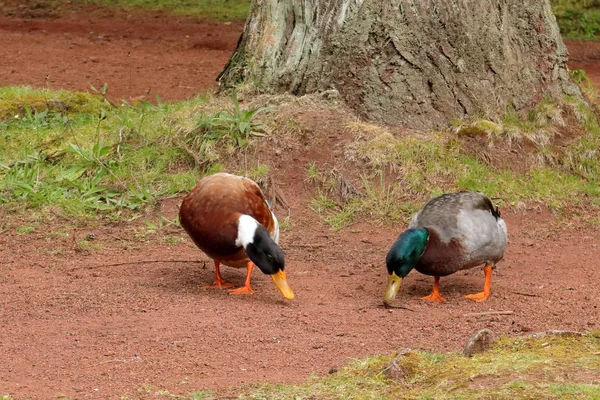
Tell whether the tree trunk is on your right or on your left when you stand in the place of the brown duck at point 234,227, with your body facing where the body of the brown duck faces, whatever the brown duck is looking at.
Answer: on your left

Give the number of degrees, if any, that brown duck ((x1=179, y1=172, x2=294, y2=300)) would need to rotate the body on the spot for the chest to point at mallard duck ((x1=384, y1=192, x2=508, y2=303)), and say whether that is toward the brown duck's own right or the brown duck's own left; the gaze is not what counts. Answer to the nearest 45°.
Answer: approximately 45° to the brown duck's own left

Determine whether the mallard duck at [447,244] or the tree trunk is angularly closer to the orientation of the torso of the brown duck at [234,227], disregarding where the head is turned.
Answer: the mallard duck

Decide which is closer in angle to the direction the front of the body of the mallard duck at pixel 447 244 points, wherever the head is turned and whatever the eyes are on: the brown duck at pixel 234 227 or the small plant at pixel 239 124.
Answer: the brown duck

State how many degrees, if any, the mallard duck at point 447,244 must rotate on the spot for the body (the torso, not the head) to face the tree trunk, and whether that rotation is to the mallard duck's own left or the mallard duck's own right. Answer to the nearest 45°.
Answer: approximately 135° to the mallard duck's own right

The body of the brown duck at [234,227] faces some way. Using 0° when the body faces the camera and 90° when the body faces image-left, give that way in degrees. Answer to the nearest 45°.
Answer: approximately 315°

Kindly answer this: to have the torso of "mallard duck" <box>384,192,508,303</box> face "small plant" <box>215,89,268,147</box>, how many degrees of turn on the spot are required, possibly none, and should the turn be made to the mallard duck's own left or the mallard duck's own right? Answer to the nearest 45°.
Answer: approximately 90° to the mallard duck's own right

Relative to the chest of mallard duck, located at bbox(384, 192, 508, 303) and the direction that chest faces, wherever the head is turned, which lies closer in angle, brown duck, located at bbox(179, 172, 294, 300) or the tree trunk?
the brown duck

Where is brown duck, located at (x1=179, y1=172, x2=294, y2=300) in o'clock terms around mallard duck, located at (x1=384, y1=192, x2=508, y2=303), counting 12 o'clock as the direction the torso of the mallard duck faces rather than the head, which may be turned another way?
The brown duck is roughly at 1 o'clock from the mallard duck.

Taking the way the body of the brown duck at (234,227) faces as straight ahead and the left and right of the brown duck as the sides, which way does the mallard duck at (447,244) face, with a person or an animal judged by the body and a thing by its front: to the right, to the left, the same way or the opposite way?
to the right
